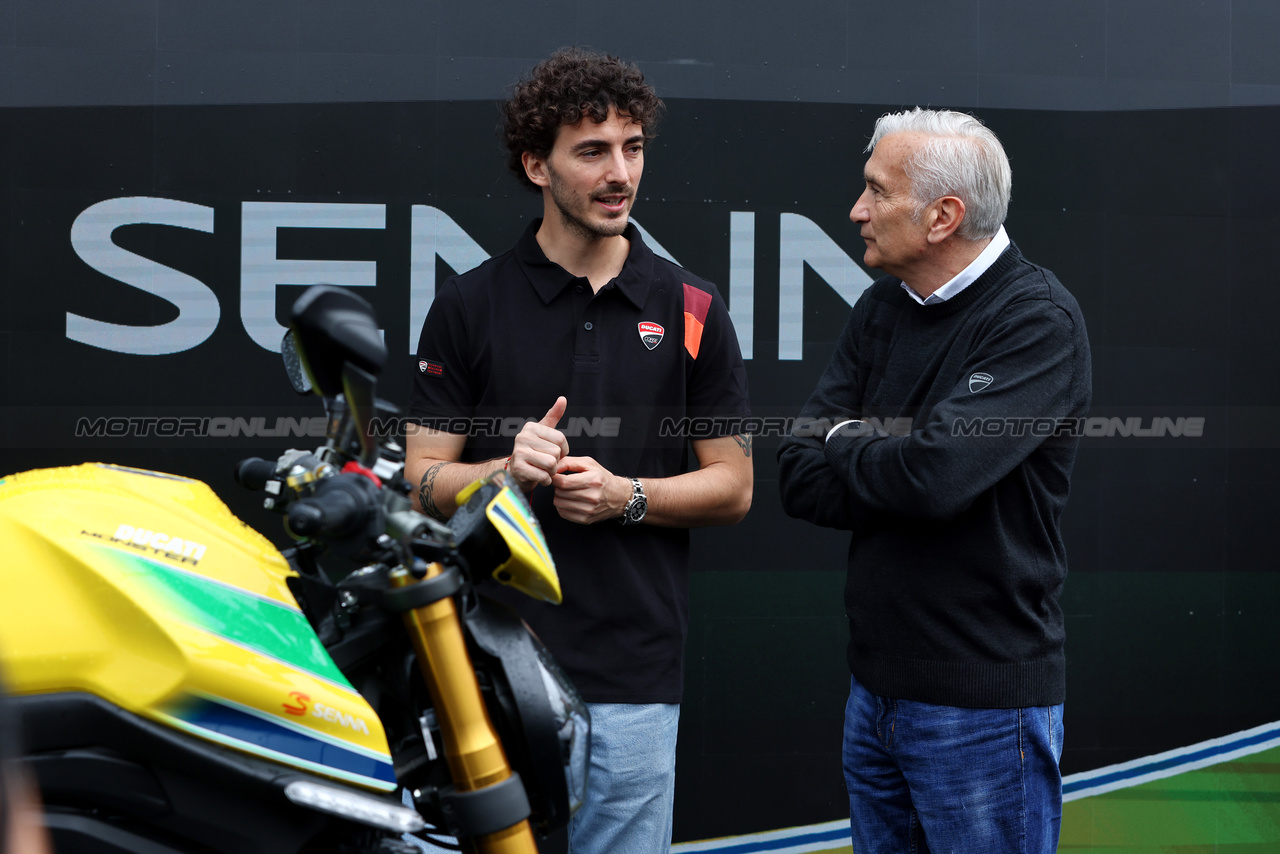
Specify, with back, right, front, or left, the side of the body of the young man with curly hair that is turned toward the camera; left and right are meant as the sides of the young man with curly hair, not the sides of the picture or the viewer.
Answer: front

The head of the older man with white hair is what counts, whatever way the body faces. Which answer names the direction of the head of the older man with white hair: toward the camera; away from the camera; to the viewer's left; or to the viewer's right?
to the viewer's left

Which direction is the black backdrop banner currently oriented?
toward the camera

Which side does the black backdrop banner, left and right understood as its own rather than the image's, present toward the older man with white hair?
front

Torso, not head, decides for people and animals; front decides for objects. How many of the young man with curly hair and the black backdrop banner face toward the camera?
2

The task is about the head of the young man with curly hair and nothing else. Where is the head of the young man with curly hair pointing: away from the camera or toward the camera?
toward the camera
